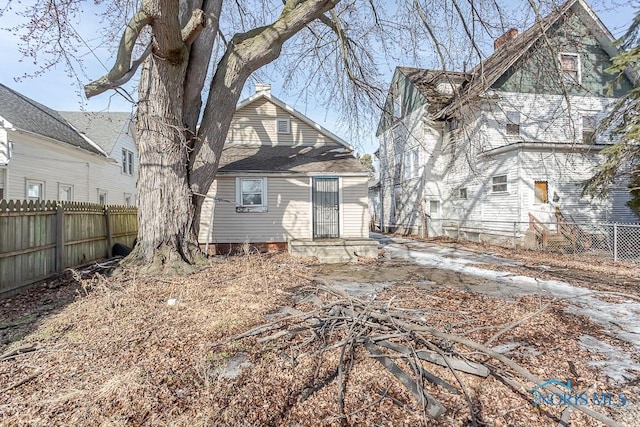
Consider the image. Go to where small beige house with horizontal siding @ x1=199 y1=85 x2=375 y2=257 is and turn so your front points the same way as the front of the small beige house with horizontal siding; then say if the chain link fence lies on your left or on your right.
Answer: on your left

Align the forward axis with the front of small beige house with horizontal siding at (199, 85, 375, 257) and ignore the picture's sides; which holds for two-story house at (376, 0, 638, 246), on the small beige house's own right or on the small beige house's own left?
on the small beige house's own left

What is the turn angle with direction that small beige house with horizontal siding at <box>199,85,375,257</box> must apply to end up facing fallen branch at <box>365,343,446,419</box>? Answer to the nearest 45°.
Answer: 0° — it already faces it

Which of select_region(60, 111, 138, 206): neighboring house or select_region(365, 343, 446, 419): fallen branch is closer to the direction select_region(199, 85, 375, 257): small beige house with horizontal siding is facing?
the fallen branch

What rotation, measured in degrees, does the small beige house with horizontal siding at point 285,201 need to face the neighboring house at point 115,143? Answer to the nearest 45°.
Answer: approximately 135° to its right

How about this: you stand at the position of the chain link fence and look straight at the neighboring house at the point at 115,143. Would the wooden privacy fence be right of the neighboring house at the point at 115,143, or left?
left

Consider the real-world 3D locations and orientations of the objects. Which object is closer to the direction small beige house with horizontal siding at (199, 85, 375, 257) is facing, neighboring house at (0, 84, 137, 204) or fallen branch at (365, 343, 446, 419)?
the fallen branch

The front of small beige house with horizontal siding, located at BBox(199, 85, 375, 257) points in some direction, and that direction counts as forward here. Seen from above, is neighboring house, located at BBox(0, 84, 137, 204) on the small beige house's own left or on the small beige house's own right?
on the small beige house's own right

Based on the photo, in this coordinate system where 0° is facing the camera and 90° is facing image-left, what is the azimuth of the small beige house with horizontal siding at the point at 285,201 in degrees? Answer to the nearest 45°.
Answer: approximately 0°

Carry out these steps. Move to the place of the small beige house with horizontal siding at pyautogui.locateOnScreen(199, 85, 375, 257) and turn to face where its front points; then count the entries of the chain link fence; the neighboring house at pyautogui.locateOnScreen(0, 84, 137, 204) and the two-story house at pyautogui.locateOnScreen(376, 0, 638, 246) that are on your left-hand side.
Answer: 2
